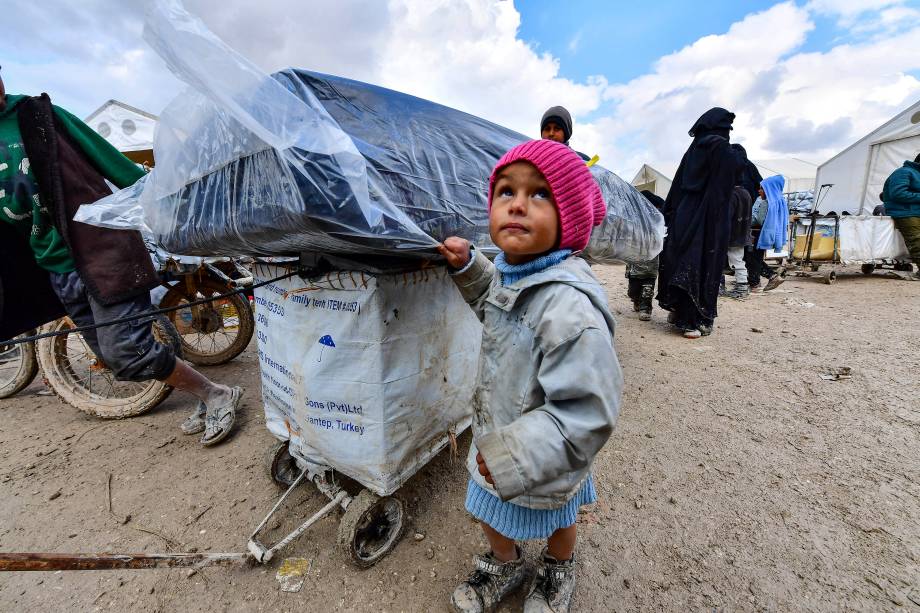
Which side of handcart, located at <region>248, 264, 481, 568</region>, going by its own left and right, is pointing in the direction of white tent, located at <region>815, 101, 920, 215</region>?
back

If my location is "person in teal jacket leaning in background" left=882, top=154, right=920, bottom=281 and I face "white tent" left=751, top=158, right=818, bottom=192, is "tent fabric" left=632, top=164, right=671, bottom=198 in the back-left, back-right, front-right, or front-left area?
front-left

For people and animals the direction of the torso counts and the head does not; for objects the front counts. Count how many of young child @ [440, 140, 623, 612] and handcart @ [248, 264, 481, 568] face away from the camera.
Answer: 0

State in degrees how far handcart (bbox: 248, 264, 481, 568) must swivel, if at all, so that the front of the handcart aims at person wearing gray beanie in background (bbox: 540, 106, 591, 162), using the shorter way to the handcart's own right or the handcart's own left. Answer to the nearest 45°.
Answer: approximately 180°

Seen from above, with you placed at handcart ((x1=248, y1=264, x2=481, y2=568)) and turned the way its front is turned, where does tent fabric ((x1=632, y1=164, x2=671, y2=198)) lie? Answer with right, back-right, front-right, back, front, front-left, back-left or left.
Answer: back

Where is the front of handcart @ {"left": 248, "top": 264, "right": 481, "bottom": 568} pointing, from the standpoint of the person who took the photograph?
facing the viewer and to the left of the viewer

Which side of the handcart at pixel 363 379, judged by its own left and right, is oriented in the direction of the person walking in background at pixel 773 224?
back

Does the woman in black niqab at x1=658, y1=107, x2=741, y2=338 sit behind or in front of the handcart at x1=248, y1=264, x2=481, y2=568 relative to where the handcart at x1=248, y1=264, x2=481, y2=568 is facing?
behind

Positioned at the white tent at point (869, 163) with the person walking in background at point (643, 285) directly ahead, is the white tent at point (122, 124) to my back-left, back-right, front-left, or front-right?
front-right

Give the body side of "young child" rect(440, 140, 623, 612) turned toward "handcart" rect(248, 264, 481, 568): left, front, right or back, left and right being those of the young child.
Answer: right

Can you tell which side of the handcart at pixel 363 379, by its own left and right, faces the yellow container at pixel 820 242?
back
